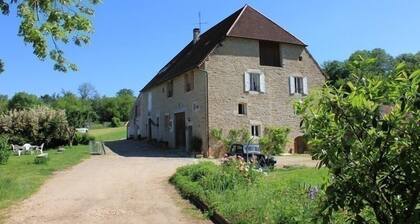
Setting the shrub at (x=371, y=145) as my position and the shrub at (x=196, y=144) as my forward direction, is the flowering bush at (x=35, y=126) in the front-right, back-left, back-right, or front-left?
front-left

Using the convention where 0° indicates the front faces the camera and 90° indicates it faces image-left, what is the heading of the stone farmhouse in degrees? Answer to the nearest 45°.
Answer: approximately 45°

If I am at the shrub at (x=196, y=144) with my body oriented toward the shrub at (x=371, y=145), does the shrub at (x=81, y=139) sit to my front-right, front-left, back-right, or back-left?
back-right

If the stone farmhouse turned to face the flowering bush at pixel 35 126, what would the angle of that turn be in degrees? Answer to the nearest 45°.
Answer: approximately 45° to its right
